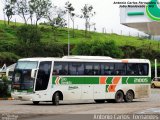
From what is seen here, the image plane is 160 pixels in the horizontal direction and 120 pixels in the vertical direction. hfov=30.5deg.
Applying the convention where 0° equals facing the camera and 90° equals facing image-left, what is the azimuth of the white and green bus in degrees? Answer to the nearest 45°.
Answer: approximately 45°
